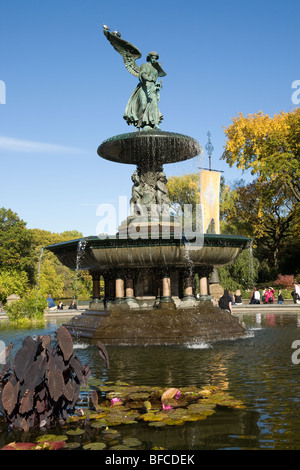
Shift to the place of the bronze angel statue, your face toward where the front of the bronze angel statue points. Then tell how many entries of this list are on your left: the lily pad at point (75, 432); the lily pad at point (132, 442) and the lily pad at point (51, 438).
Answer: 0

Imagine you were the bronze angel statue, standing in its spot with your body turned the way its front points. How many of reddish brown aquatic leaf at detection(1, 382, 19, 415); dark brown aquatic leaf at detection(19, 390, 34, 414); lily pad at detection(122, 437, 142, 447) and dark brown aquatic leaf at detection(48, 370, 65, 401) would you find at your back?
0

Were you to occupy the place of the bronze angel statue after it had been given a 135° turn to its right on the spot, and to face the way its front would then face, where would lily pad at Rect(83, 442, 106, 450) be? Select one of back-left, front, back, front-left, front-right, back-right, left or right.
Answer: left

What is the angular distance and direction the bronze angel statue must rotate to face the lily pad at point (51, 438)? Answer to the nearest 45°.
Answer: approximately 45° to its right

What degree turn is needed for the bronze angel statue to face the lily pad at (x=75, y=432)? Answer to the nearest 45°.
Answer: approximately 45° to its right

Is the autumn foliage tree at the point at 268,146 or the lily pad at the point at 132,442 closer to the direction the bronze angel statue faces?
the lily pad

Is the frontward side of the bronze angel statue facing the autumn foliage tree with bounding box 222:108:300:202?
no

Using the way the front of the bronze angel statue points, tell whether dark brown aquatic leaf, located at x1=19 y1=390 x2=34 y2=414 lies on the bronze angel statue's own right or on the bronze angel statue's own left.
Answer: on the bronze angel statue's own right

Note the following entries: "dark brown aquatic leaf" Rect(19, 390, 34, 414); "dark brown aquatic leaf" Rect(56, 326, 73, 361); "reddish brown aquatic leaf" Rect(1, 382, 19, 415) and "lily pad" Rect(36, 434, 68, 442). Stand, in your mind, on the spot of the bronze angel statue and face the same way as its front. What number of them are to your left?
0

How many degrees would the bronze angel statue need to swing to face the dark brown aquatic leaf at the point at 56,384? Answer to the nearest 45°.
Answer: approximately 45° to its right

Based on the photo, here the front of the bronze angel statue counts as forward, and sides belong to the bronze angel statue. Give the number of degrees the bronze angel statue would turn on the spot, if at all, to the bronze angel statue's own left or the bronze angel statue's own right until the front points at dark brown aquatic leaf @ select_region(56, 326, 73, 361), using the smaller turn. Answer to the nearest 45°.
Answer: approximately 45° to the bronze angel statue's own right

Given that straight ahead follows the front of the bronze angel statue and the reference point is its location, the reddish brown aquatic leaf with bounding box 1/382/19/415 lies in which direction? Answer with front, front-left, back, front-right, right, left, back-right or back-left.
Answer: front-right

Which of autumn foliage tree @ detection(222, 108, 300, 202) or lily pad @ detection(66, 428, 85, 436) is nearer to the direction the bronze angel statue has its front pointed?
the lily pad

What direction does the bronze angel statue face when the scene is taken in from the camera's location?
facing the viewer and to the right of the viewer

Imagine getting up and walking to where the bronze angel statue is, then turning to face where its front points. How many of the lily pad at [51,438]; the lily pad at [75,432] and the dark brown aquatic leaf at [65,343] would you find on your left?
0
